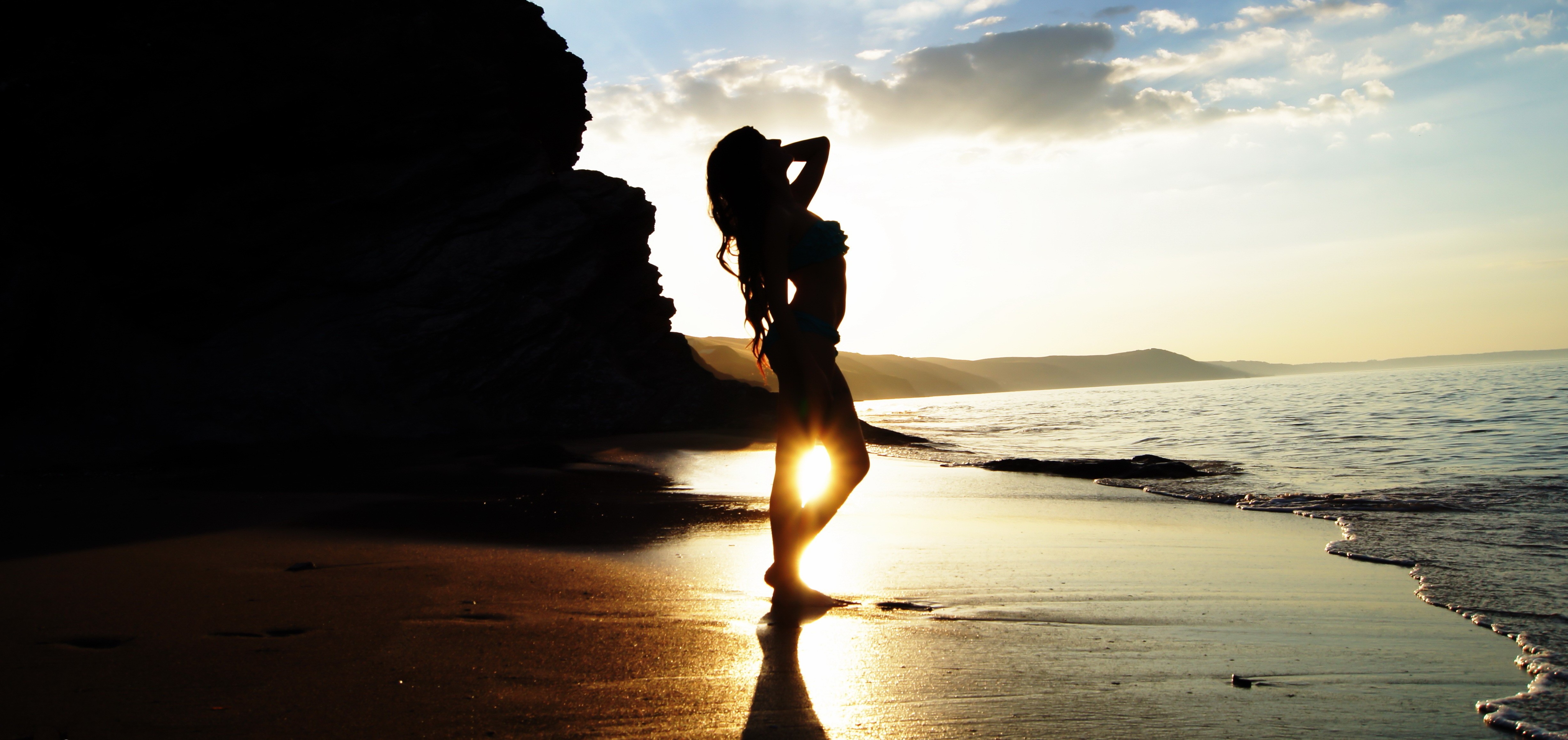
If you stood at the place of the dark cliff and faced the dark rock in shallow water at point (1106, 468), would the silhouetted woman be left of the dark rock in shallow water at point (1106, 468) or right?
right

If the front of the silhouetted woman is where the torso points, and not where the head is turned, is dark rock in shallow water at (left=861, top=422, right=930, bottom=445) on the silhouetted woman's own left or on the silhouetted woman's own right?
on the silhouetted woman's own left

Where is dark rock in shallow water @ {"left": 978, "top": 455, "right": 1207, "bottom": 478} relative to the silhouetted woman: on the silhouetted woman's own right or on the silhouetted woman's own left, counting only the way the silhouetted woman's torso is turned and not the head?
on the silhouetted woman's own left

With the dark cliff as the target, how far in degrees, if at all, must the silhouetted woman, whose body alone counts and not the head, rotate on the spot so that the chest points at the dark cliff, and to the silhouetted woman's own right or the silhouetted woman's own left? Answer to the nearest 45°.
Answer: approximately 135° to the silhouetted woman's own left

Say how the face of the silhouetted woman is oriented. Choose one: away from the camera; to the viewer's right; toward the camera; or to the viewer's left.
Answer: to the viewer's right

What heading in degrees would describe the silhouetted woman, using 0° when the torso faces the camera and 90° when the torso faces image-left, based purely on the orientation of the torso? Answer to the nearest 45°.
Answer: approximately 270°

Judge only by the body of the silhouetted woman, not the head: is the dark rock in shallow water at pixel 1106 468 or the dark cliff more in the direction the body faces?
the dark rock in shallow water
